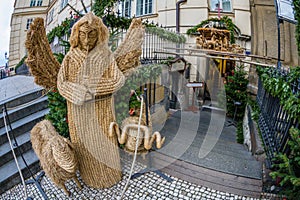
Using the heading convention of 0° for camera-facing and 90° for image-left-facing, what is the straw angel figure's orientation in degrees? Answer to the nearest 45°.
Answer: approximately 0°

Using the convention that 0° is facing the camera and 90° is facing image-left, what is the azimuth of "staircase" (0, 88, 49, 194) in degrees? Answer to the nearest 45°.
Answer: approximately 315°

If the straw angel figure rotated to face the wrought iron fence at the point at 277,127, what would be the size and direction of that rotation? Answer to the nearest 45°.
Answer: approximately 90° to its left

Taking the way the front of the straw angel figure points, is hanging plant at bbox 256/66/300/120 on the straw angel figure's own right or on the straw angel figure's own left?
on the straw angel figure's own left
